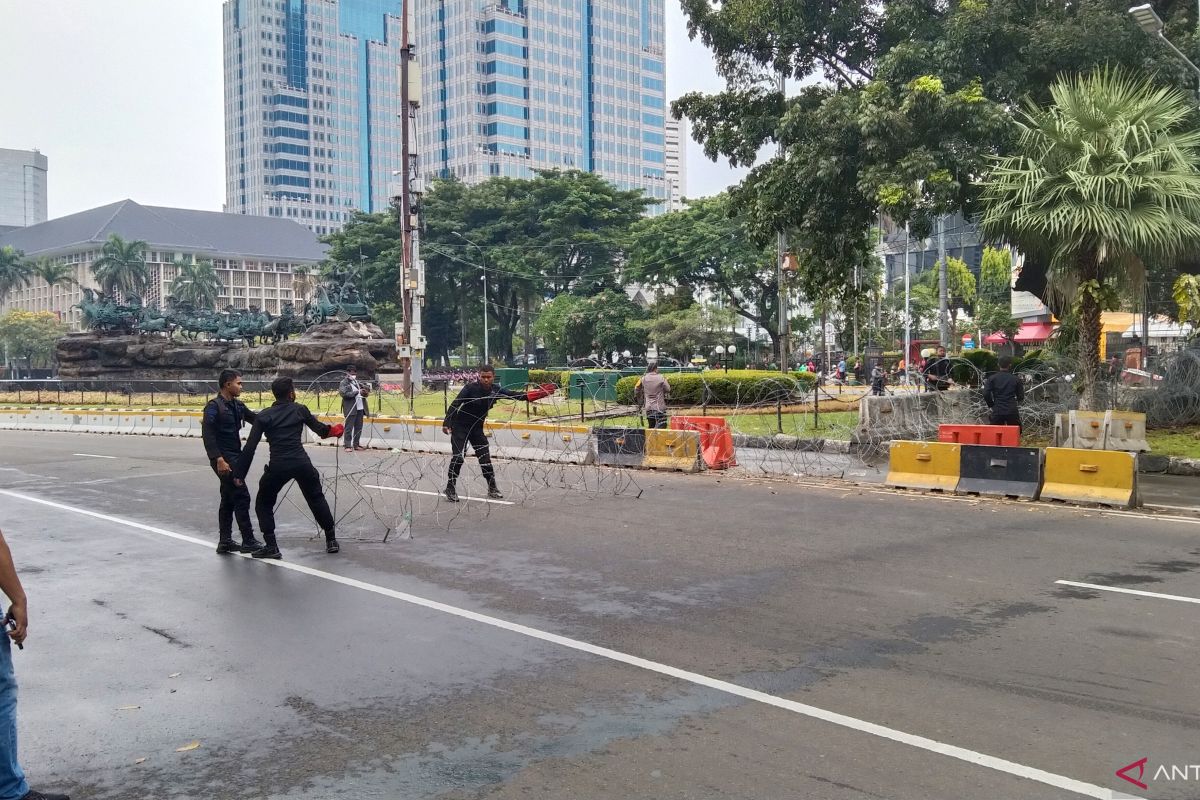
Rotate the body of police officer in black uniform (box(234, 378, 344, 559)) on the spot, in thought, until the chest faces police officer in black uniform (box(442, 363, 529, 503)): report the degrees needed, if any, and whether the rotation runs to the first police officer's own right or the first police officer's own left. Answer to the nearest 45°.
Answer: approximately 45° to the first police officer's own right

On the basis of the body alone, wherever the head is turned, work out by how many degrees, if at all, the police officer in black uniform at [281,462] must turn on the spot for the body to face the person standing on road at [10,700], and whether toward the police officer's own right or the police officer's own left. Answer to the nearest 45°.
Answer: approximately 180°

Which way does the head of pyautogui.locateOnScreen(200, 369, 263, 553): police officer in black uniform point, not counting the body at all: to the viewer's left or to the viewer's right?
to the viewer's right

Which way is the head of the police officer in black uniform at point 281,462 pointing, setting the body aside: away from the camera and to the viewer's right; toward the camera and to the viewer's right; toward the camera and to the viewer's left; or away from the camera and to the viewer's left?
away from the camera and to the viewer's right

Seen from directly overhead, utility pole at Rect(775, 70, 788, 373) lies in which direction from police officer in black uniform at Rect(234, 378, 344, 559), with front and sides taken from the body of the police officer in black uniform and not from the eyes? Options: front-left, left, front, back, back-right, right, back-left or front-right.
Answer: front-right

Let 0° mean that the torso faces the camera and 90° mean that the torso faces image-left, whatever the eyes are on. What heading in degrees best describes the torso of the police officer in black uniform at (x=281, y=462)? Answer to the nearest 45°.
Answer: approximately 180°

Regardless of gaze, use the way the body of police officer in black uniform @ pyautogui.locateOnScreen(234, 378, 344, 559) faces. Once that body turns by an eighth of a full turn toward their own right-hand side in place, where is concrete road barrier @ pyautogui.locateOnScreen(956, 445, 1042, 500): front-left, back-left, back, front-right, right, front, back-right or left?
front-right
